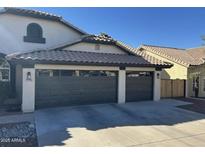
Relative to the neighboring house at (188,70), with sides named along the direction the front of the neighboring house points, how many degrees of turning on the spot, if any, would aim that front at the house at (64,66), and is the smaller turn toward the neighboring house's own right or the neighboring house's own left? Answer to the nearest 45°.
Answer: approximately 90° to the neighboring house's own right

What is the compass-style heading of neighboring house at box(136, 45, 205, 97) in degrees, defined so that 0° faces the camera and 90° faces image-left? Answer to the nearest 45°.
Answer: approximately 315°

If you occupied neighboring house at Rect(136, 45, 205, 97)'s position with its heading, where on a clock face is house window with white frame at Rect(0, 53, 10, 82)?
house window with white frame at Rect(0, 53, 10, 82) is roughly at 3 o'clock from neighboring house at Rect(136, 45, 205, 97).

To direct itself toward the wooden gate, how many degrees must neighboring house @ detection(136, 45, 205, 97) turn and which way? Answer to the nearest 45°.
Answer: approximately 90° to its right
